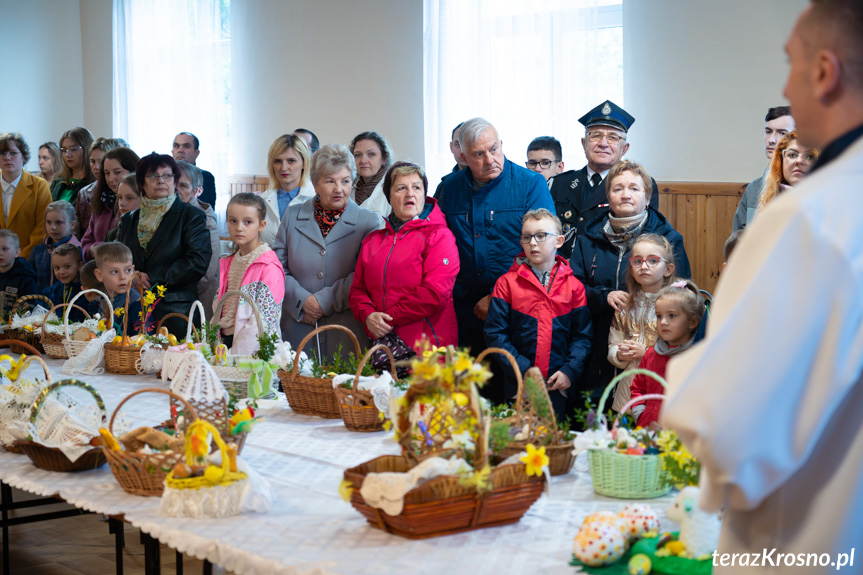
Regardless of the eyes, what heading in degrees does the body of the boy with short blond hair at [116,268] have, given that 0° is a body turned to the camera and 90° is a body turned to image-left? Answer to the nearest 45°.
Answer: approximately 315°

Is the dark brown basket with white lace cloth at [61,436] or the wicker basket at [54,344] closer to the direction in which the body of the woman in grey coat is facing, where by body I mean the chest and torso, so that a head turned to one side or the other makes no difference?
the dark brown basket with white lace cloth

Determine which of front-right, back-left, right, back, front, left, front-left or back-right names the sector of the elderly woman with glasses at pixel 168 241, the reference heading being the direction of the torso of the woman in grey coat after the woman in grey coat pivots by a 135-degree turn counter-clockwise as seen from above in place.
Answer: left

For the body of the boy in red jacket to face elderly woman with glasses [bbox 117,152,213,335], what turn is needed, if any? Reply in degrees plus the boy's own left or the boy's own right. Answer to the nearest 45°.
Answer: approximately 135° to the boy's own right

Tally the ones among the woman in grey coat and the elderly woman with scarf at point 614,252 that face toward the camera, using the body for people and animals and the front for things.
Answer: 2

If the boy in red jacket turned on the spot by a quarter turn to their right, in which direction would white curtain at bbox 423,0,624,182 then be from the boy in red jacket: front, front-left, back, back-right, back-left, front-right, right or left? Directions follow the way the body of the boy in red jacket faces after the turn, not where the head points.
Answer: right

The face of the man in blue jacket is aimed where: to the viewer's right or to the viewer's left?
to the viewer's right

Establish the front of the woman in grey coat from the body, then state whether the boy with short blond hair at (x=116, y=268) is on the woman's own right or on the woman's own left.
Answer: on the woman's own right
